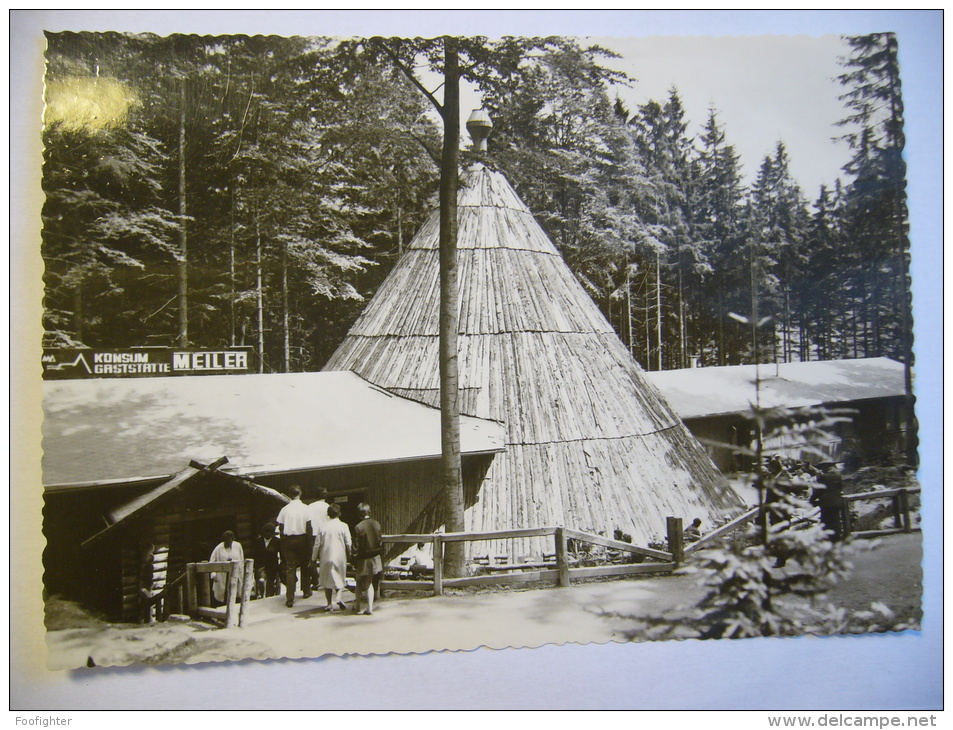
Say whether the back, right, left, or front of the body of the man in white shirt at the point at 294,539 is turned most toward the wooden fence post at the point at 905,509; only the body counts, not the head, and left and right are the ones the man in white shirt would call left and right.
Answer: right

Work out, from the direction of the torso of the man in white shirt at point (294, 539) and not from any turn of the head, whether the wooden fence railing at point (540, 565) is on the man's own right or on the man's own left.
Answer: on the man's own right

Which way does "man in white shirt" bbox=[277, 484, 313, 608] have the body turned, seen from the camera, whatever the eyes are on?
away from the camera

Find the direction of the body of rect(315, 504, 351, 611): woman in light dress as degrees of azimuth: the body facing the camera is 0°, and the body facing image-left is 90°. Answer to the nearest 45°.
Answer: approximately 180°
